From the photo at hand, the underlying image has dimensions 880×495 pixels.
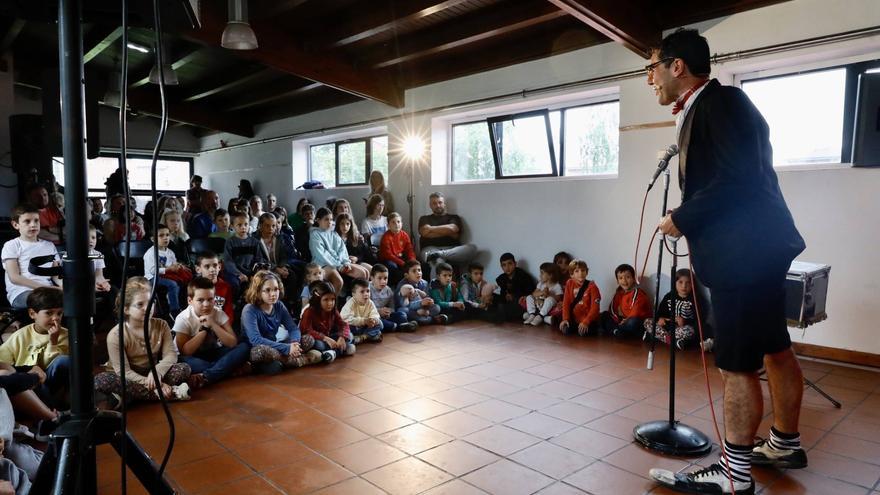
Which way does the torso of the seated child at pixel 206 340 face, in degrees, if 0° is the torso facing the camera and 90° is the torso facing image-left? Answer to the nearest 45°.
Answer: approximately 315°

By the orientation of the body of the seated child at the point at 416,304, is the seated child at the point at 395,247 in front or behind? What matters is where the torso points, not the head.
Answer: behind

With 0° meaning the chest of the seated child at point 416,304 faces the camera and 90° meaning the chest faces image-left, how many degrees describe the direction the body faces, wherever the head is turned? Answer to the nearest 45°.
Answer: approximately 315°

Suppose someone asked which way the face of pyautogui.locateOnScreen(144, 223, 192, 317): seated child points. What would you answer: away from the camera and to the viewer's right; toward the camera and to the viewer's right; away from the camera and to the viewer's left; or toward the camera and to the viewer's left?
toward the camera and to the viewer's right

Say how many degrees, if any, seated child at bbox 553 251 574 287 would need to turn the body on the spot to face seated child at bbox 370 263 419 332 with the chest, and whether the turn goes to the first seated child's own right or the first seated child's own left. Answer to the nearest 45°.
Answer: approximately 45° to the first seated child's own right

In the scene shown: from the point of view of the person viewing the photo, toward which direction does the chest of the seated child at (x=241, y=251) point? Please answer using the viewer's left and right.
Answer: facing the viewer and to the right of the viewer

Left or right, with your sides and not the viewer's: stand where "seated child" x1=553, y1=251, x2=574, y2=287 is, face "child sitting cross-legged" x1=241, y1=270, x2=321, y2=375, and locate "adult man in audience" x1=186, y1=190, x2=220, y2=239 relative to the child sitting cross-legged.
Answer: right

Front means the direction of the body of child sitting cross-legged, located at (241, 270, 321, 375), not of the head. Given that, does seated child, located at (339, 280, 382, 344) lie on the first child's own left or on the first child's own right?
on the first child's own left

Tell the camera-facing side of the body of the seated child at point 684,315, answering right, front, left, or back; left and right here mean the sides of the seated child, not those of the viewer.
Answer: front

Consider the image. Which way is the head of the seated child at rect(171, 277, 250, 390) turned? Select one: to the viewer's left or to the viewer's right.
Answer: to the viewer's right

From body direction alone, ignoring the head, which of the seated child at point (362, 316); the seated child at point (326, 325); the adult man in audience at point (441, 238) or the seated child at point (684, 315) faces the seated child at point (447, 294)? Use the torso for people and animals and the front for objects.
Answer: the adult man in audience

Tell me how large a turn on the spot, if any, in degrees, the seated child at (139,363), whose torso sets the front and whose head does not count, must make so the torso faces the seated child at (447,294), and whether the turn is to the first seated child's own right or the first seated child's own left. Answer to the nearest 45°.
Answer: approximately 90° to the first seated child's own left

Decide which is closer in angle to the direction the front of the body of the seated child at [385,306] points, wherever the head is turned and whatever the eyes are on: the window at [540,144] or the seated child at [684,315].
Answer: the seated child

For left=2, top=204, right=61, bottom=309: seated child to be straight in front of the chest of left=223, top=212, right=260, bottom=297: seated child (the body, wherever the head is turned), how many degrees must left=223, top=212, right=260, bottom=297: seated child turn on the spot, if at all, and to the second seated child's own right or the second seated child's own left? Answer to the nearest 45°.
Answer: approximately 90° to the second seated child's own right

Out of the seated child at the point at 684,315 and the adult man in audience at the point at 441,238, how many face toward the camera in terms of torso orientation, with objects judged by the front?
2
